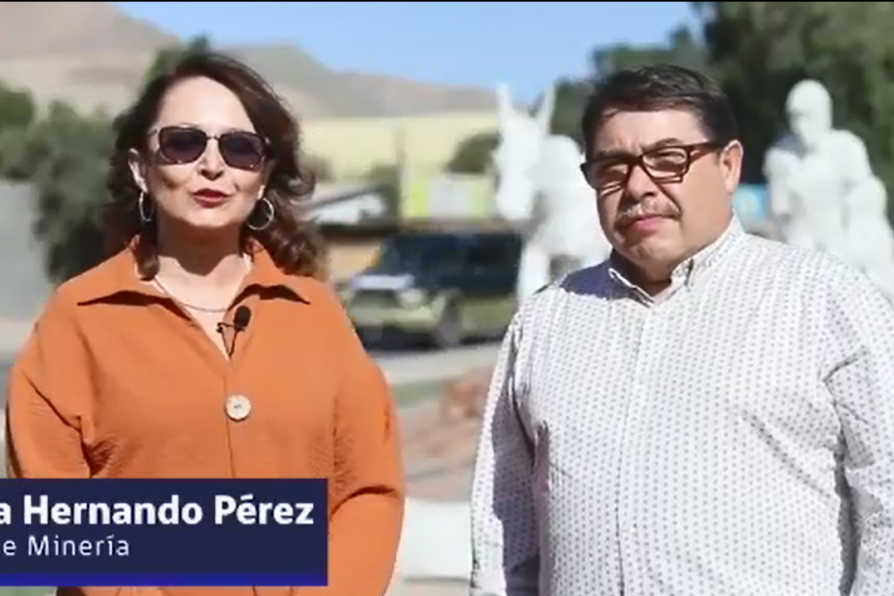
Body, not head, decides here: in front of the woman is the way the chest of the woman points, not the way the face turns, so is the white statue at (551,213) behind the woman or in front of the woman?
behind

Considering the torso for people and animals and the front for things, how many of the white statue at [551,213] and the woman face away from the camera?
0

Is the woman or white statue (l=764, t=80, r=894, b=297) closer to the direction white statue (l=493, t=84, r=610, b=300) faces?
the woman

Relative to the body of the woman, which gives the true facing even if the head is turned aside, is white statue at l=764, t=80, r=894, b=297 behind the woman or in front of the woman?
behind

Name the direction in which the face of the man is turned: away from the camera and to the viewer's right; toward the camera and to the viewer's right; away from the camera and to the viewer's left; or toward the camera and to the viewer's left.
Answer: toward the camera and to the viewer's left

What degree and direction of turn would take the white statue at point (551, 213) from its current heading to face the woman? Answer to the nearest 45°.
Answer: approximately 45° to its left

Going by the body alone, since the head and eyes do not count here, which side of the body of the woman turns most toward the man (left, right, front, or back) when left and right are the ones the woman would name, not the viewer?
left

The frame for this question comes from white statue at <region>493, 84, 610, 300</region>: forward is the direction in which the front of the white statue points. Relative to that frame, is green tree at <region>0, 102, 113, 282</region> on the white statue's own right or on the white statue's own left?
on the white statue's own right

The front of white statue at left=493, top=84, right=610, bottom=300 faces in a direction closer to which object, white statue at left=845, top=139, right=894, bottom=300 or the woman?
the woman

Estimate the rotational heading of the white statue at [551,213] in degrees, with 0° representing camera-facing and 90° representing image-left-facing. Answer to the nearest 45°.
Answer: approximately 45°

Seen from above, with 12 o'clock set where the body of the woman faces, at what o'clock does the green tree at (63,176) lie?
The green tree is roughly at 6 o'clock from the woman.

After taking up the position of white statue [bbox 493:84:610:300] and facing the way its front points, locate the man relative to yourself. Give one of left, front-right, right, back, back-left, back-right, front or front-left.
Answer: front-left
